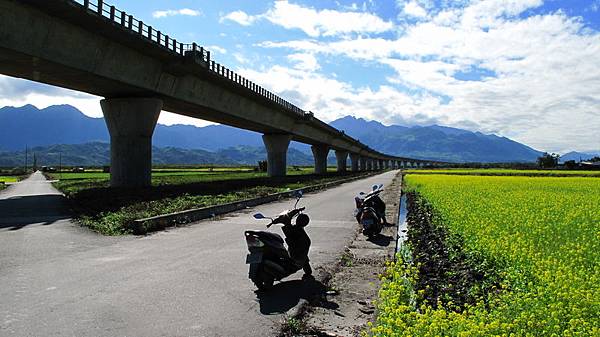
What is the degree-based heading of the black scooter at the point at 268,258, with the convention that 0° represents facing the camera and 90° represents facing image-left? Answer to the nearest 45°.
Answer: approximately 225°
